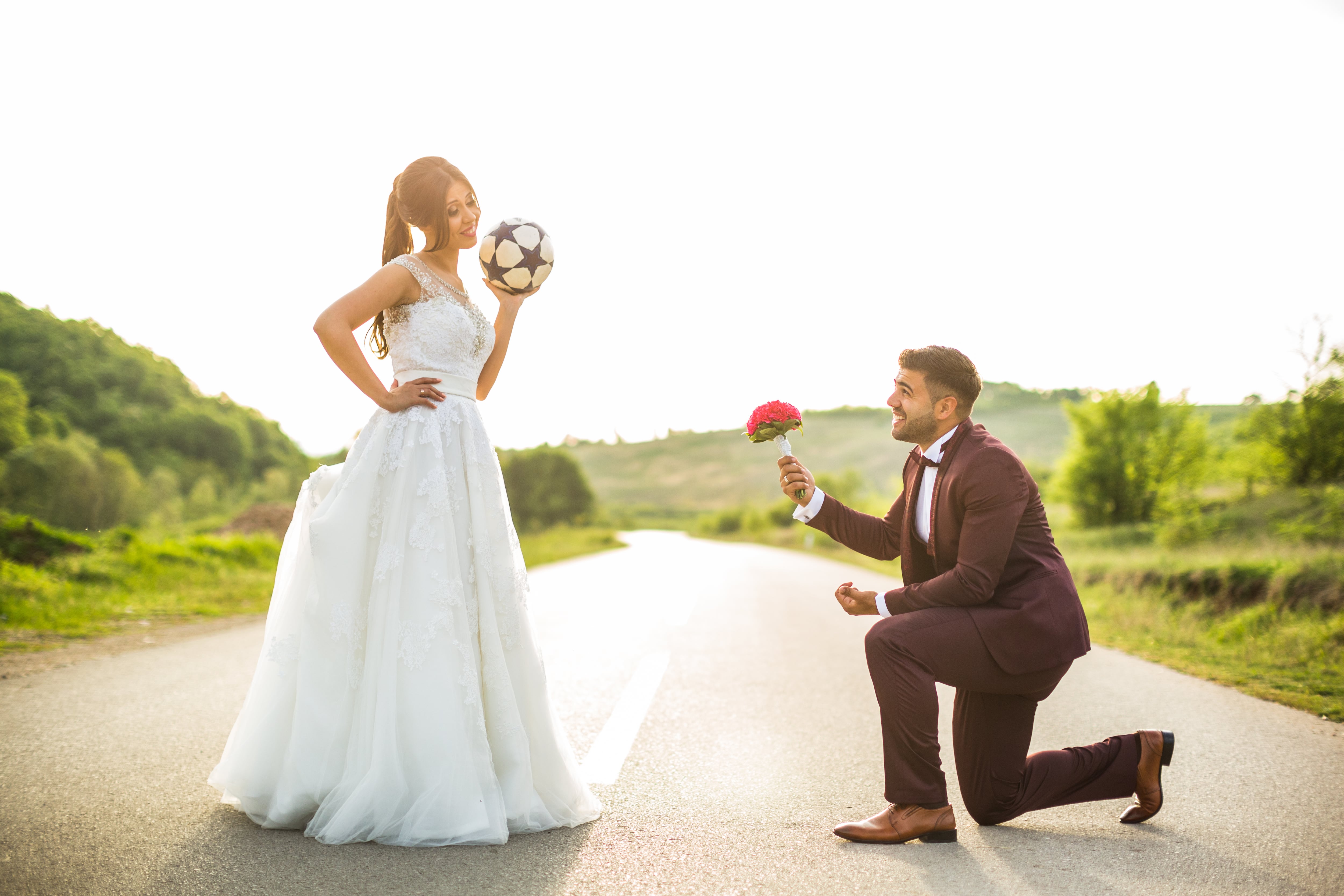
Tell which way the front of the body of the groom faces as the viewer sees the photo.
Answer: to the viewer's left

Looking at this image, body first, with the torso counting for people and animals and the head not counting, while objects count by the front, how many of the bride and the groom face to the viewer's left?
1

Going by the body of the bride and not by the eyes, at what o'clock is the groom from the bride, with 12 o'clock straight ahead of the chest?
The groom is roughly at 11 o'clock from the bride.

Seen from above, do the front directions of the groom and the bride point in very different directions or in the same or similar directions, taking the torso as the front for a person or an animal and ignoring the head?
very different directions

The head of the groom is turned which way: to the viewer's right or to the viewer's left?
to the viewer's left

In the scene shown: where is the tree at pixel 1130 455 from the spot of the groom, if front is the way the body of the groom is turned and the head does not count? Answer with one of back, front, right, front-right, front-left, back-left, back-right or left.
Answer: right

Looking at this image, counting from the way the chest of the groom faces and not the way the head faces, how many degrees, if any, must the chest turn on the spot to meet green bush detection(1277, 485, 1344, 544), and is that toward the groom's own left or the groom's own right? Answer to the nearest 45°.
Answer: approximately 90° to the groom's own right

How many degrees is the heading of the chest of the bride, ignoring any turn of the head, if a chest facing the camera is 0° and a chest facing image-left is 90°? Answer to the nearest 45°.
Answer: approximately 315°
